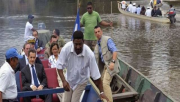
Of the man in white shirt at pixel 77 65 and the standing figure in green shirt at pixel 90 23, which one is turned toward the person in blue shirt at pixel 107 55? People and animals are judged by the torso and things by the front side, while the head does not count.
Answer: the standing figure in green shirt

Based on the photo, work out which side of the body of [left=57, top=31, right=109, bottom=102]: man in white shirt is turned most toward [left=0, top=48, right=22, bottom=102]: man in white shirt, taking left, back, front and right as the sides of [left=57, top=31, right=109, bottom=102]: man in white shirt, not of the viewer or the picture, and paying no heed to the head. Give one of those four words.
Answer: right

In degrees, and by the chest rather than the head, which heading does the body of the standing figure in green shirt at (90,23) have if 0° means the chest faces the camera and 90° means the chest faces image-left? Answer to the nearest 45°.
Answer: approximately 0°

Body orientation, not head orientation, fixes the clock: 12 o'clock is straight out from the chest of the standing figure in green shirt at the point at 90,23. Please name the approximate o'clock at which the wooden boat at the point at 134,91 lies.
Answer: The wooden boat is roughly at 11 o'clock from the standing figure in green shirt.

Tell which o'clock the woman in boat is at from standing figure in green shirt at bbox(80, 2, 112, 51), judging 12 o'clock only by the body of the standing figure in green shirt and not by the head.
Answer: The woman in boat is roughly at 1 o'clock from the standing figure in green shirt.

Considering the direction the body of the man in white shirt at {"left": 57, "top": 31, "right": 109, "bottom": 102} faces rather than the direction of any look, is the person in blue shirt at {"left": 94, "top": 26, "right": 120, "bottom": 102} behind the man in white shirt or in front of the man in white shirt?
behind

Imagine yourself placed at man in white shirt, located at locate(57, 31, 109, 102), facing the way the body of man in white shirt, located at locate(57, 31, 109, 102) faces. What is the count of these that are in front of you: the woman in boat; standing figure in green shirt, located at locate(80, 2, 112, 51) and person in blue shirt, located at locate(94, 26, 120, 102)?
0

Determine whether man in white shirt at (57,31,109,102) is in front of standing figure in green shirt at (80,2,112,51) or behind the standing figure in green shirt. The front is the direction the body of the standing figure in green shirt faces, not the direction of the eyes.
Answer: in front

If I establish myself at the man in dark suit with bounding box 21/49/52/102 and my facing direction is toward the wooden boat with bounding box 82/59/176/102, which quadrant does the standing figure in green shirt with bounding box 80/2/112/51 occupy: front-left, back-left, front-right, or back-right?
front-left

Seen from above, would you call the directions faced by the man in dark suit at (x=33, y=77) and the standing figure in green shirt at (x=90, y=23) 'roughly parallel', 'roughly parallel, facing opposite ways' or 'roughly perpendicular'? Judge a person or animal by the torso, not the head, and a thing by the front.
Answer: roughly parallel

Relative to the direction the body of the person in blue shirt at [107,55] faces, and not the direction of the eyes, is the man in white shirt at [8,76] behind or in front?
in front

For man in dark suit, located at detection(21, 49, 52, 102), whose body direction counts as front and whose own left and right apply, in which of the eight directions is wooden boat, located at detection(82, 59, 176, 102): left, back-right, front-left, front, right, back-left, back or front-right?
left

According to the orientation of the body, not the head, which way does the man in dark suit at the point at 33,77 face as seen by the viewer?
toward the camera

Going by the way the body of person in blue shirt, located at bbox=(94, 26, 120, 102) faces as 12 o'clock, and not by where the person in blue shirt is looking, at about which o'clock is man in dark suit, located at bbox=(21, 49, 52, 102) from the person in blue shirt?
The man in dark suit is roughly at 1 o'clock from the person in blue shirt.

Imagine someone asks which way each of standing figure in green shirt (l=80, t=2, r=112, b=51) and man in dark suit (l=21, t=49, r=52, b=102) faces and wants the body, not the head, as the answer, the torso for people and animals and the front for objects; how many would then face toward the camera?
2

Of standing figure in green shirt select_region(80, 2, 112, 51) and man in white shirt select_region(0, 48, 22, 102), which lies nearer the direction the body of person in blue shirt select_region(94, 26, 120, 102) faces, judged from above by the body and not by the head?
the man in white shirt

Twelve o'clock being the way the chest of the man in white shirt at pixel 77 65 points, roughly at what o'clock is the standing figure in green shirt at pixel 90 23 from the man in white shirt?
The standing figure in green shirt is roughly at 6 o'clock from the man in white shirt.

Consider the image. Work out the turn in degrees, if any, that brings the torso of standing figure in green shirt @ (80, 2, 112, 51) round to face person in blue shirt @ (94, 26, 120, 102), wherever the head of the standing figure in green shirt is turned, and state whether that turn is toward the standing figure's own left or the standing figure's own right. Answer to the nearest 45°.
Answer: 0° — they already face them

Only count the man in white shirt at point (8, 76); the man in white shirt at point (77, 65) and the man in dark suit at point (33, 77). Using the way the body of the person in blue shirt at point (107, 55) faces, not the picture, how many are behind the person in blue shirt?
0
